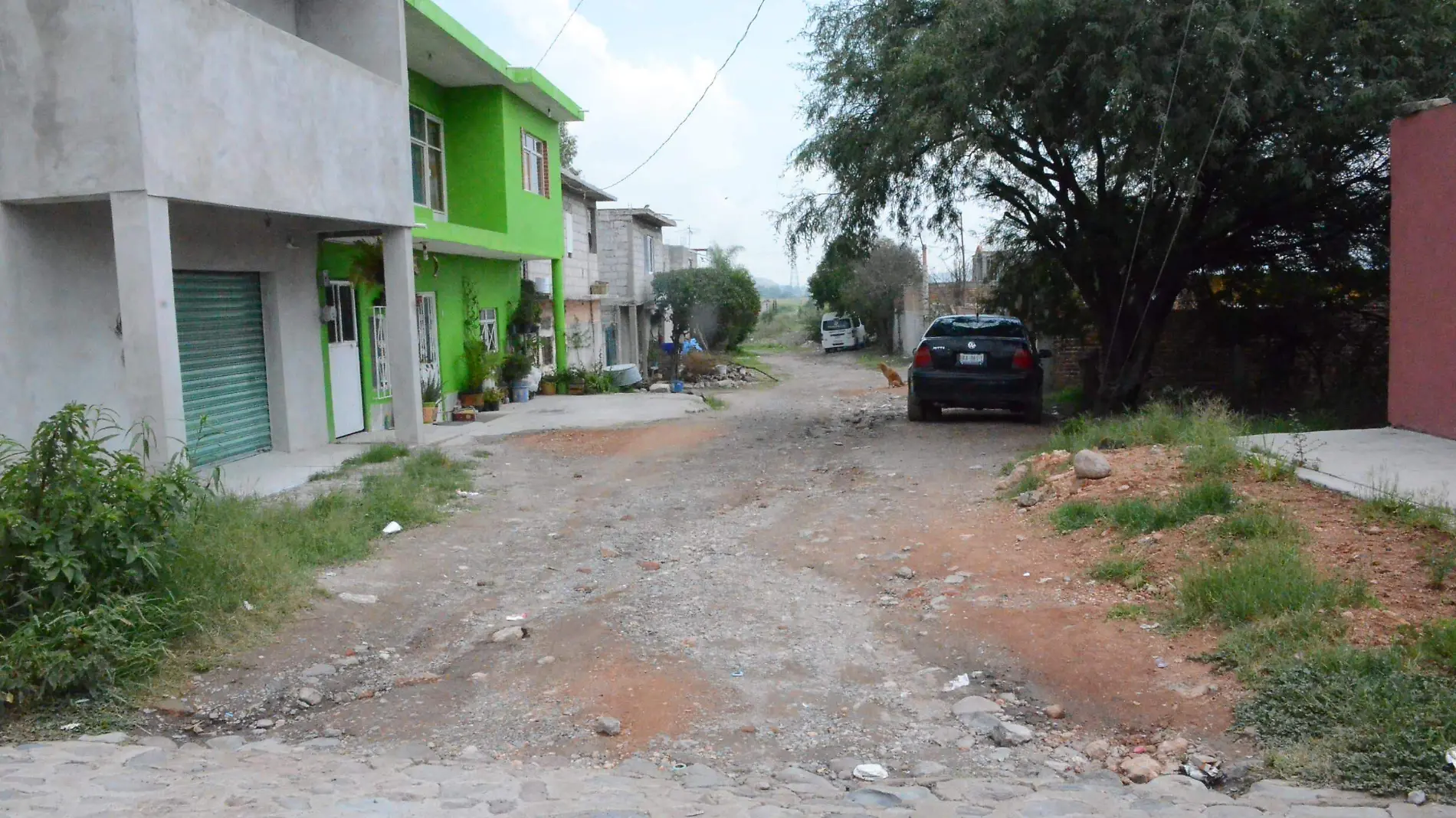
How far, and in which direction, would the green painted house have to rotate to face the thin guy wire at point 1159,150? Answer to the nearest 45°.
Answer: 0° — it already faces it

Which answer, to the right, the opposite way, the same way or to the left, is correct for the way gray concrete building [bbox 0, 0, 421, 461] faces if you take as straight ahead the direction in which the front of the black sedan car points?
to the right

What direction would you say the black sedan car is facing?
away from the camera

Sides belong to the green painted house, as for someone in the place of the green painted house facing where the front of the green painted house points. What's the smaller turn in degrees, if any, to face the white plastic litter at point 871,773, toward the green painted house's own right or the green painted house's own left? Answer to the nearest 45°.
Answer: approximately 45° to the green painted house's own right

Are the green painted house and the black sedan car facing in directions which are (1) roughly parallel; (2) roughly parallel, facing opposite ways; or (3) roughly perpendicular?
roughly perpendicular

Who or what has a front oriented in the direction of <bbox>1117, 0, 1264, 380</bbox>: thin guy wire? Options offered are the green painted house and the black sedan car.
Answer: the green painted house

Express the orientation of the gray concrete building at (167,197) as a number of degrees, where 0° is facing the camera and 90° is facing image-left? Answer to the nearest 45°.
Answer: approximately 315°

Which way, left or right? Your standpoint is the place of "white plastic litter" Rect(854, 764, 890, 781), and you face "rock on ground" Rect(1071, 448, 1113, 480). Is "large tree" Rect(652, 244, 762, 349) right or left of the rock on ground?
left

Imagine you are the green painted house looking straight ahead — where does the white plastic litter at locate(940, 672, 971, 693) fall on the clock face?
The white plastic litter is roughly at 1 o'clock from the green painted house.

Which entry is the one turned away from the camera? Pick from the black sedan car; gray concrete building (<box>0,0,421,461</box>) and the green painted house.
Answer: the black sedan car

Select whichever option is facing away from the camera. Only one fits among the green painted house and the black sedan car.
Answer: the black sedan car

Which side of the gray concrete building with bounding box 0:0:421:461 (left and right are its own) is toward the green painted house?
left

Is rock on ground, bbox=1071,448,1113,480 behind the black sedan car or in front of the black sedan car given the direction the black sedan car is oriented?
behind
